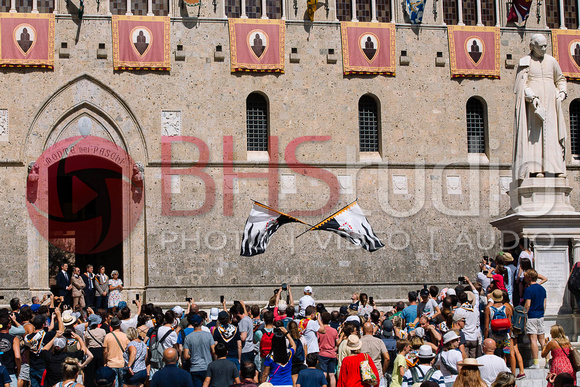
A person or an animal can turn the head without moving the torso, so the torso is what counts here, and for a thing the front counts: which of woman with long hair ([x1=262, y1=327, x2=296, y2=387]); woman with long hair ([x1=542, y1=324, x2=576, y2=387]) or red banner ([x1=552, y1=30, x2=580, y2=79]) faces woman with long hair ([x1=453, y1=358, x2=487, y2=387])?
the red banner

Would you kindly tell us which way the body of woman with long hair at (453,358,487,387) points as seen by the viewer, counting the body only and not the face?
away from the camera

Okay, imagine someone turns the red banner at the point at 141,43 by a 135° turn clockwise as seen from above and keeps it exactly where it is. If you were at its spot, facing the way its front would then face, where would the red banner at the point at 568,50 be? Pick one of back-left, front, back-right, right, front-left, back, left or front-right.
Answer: back-right

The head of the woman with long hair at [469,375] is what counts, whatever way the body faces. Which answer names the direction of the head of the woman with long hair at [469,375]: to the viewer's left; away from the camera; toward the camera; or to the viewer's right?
away from the camera

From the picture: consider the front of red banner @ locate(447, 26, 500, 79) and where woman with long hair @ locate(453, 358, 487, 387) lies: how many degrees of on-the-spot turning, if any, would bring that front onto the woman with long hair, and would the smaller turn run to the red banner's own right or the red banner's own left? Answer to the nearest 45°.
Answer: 0° — it already faces them

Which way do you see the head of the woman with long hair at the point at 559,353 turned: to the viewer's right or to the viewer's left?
to the viewer's left

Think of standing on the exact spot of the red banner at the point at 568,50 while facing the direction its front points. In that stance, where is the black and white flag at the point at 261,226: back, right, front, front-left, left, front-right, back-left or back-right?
front-right

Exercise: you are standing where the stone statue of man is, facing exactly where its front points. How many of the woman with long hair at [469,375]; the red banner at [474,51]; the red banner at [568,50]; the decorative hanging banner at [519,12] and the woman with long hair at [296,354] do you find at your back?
3

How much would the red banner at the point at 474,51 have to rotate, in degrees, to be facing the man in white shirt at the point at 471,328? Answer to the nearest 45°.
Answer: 0° — it already faces them

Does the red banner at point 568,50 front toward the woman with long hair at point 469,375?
yes

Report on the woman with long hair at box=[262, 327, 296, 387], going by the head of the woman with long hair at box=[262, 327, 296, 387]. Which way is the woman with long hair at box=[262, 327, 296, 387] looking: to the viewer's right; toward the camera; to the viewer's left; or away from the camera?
away from the camera

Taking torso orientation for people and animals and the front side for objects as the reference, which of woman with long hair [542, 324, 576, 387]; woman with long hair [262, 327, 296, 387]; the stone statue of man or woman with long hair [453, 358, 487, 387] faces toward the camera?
the stone statue of man
